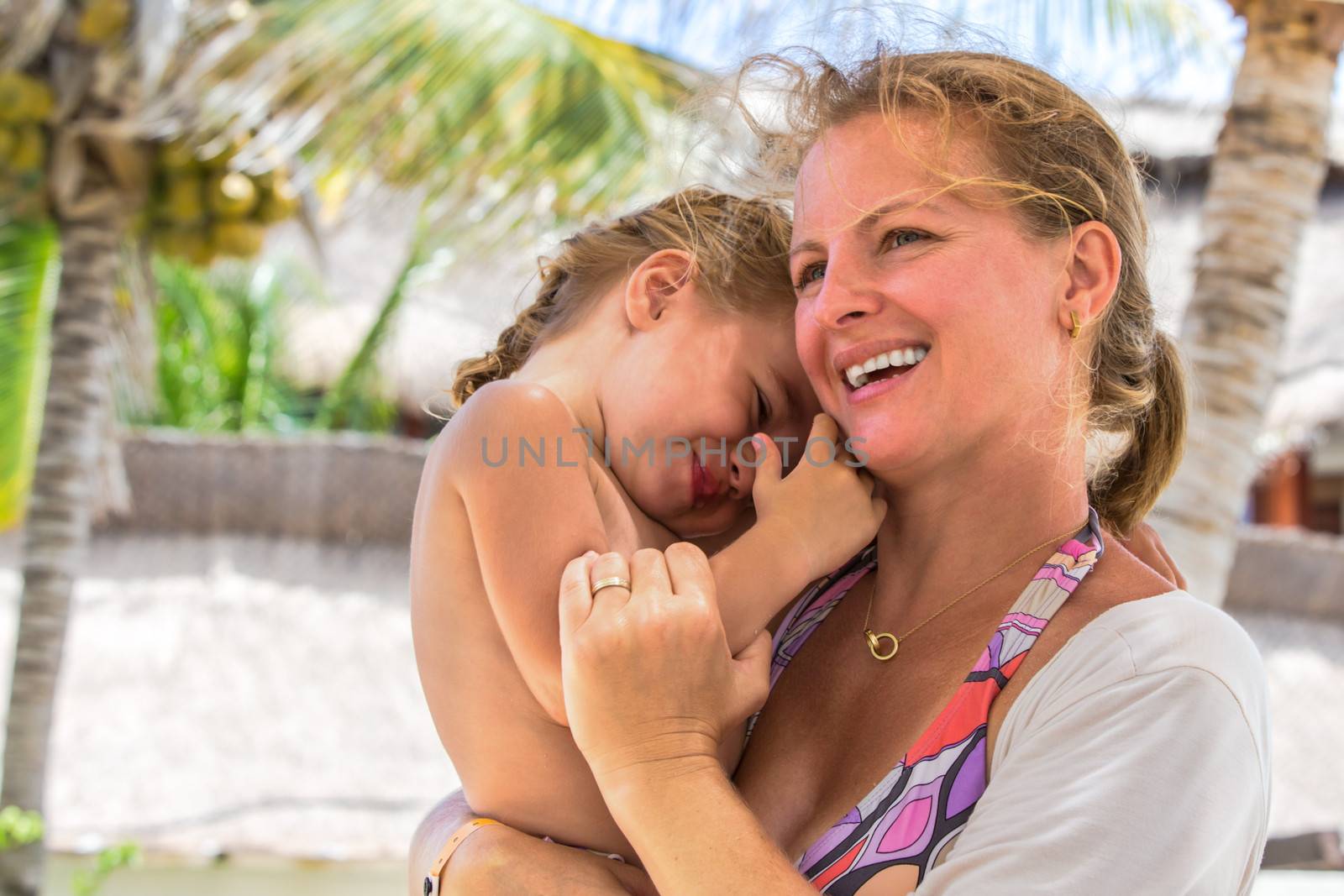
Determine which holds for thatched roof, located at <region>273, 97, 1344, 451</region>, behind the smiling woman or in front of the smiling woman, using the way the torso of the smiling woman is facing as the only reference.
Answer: behind

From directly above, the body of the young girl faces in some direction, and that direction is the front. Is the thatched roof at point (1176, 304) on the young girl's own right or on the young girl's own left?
on the young girl's own left

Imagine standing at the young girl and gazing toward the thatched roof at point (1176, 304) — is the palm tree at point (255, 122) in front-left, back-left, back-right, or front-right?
front-left

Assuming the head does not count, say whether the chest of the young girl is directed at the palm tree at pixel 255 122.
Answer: no

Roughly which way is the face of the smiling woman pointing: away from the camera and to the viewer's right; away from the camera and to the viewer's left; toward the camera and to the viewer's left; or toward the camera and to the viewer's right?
toward the camera and to the viewer's left

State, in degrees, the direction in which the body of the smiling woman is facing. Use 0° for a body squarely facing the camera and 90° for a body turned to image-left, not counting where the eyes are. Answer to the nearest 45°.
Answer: approximately 45°

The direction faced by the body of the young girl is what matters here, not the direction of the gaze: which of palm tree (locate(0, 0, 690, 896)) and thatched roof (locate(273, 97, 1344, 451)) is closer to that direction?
the thatched roof

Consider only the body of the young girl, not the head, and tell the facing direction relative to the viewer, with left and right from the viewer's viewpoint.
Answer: facing to the right of the viewer

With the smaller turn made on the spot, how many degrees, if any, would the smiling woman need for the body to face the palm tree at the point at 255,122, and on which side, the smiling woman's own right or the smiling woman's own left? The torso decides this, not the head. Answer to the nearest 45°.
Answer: approximately 90° to the smiling woman's own right
